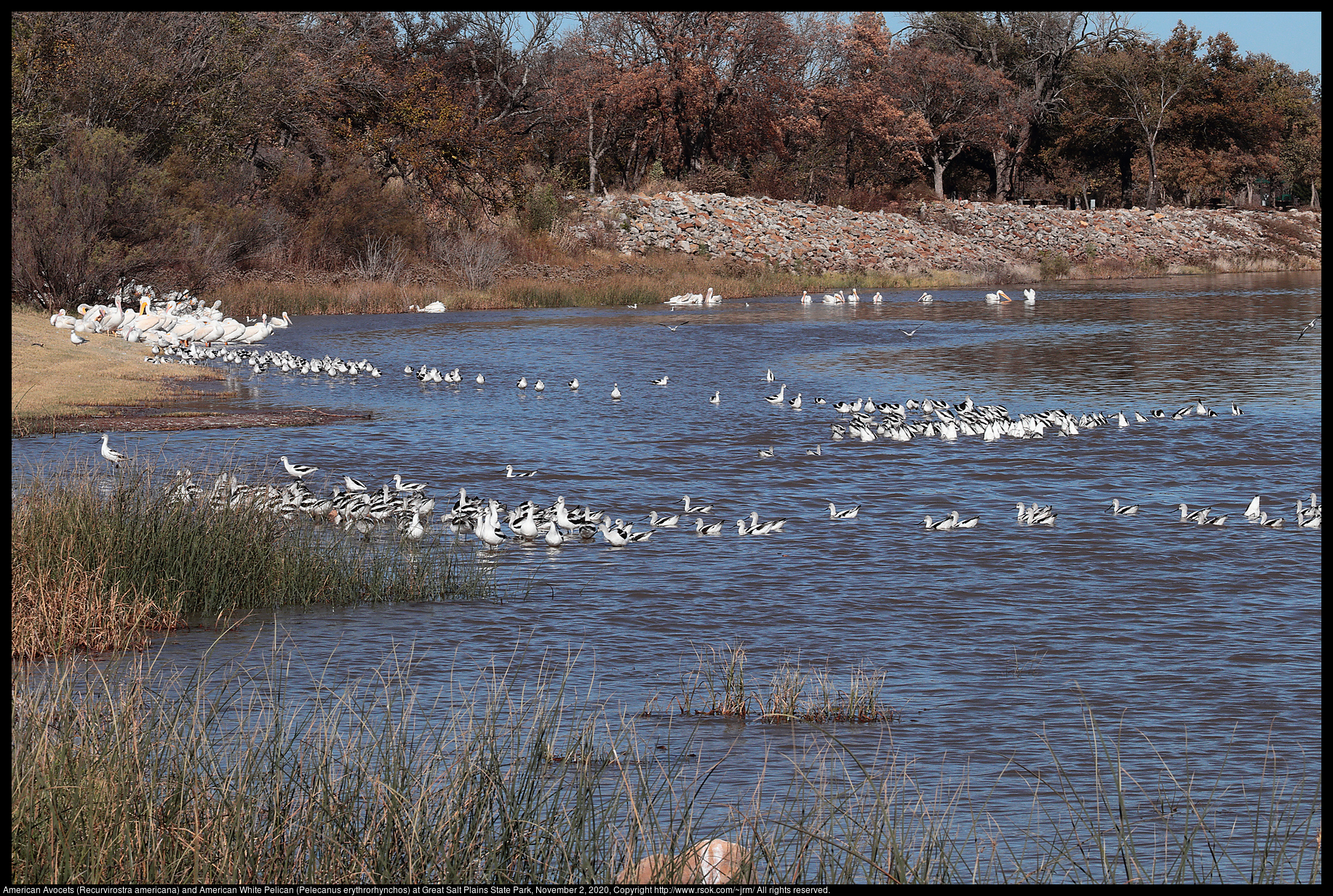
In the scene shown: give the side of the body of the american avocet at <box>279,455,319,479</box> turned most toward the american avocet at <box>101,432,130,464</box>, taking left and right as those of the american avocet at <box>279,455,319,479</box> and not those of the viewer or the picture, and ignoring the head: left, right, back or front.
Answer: front

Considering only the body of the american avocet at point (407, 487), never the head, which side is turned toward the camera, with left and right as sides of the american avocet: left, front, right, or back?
left

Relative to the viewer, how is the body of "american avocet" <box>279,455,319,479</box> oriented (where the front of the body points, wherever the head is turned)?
to the viewer's left

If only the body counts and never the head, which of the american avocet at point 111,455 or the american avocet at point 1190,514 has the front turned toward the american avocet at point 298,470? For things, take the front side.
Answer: the american avocet at point 1190,514

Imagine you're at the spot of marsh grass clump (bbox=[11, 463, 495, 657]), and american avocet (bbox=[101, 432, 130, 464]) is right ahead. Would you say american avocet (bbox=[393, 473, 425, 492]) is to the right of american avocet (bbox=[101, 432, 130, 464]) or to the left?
right

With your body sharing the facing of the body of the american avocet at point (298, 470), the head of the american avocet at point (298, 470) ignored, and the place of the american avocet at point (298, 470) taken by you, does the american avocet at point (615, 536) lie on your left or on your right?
on your left

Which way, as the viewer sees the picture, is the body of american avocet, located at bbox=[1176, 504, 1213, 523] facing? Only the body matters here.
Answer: to the viewer's left

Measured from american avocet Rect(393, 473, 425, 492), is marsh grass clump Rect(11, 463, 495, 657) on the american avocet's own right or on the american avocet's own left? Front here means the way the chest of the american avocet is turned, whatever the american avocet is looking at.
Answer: on the american avocet's own left

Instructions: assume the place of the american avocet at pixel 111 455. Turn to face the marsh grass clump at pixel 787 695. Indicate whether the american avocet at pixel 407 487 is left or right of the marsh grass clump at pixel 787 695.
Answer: left

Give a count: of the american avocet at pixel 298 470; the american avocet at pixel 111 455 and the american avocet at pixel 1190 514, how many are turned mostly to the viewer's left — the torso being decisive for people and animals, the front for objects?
3

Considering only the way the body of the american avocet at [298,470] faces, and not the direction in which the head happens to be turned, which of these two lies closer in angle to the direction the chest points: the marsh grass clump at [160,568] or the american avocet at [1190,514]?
the marsh grass clump

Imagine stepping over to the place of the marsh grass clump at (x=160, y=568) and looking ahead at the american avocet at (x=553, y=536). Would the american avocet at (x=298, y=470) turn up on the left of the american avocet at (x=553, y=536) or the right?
left

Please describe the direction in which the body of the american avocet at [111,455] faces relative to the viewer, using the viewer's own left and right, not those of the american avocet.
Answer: facing to the left of the viewer
